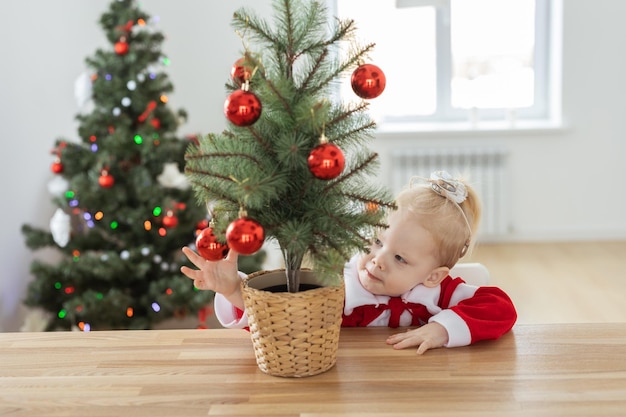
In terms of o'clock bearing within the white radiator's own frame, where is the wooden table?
The wooden table is roughly at 12 o'clock from the white radiator.

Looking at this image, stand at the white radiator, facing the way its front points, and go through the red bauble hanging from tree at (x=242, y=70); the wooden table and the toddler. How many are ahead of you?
3

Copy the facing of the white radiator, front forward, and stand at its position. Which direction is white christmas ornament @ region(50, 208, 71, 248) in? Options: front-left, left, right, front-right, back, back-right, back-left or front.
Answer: front-right

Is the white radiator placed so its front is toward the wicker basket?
yes

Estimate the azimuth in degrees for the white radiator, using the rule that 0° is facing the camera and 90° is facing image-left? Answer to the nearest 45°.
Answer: approximately 0°

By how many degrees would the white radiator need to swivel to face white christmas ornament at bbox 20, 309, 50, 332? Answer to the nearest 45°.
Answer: approximately 45° to its right

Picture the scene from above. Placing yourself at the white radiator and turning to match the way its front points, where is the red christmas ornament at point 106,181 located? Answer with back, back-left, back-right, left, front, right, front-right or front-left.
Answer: front-right

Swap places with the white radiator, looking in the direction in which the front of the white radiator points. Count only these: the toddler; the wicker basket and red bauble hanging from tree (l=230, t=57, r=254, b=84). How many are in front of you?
3
